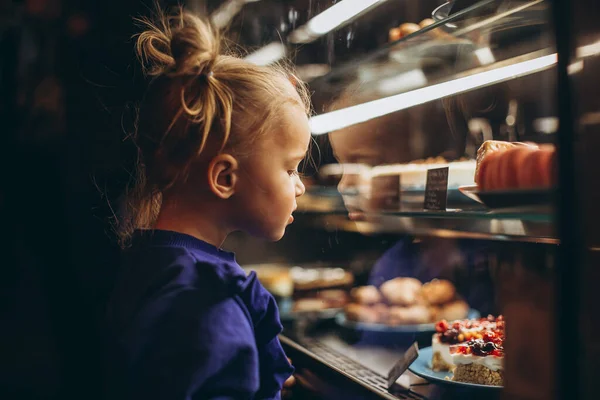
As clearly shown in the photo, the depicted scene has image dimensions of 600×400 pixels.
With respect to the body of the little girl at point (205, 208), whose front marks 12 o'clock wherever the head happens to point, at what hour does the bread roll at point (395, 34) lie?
The bread roll is roughly at 11 o'clock from the little girl.

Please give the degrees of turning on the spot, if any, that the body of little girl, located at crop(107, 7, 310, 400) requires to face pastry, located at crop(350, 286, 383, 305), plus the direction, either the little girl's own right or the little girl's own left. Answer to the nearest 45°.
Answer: approximately 45° to the little girl's own left

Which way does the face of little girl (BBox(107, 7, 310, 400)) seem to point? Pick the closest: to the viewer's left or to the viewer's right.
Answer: to the viewer's right

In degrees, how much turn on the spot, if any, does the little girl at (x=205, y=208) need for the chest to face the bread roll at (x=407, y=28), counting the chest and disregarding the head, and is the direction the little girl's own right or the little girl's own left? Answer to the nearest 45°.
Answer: approximately 45° to the little girl's own left

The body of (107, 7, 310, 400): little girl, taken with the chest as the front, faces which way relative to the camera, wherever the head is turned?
to the viewer's right

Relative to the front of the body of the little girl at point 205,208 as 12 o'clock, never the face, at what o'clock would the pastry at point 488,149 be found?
The pastry is roughly at 12 o'clock from the little girl.

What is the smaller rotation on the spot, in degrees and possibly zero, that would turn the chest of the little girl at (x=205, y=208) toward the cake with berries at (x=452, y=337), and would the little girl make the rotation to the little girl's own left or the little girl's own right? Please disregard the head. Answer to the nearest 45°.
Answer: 0° — they already face it

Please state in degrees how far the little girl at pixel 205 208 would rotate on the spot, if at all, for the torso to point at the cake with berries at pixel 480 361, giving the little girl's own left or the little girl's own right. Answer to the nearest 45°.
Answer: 0° — they already face it
